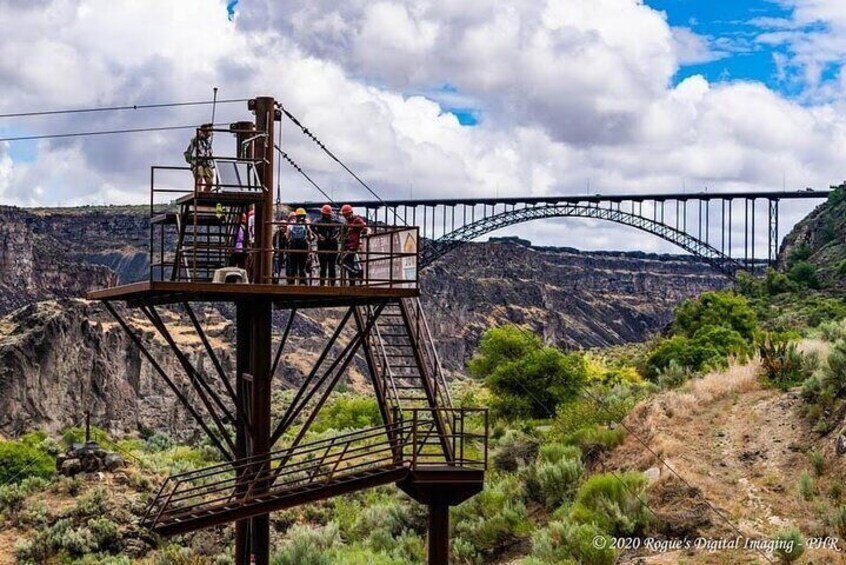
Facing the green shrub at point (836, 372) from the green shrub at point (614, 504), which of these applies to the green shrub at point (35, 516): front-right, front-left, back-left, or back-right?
back-left

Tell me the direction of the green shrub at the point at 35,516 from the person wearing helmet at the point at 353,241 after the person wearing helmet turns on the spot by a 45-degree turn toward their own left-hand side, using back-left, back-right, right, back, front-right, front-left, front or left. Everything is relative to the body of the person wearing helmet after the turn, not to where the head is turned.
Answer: back-right

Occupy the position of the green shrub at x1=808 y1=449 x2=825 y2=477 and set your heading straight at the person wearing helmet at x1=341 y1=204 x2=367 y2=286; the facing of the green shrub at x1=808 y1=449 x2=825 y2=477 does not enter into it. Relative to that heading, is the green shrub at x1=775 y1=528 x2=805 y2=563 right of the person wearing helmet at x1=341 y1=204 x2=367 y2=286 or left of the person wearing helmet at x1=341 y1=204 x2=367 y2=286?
left
